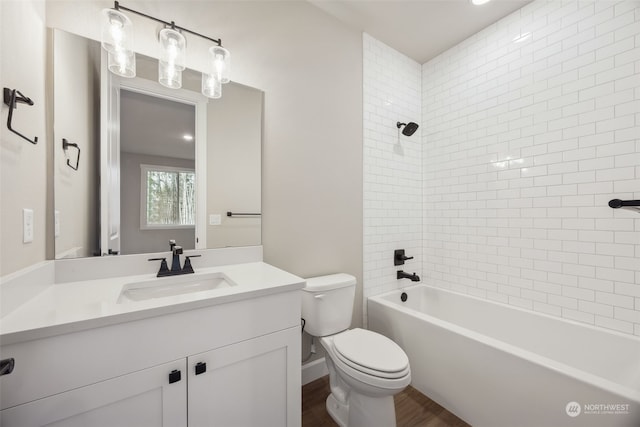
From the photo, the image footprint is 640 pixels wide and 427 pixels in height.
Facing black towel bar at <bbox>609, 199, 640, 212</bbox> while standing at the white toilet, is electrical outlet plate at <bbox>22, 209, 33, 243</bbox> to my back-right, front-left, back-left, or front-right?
back-right

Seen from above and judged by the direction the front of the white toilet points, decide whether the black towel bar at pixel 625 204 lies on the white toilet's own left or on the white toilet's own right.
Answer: on the white toilet's own left

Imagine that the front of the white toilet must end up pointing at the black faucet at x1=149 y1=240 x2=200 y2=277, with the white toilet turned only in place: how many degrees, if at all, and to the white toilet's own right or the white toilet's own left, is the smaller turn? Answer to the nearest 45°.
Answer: approximately 135° to the white toilet's own right

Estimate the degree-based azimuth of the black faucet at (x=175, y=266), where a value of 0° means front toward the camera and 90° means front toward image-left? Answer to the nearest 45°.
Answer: approximately 315°

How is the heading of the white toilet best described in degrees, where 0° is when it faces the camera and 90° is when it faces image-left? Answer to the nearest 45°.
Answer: approximately 315°

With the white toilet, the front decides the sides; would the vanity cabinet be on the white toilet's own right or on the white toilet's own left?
on the white toilet's own right

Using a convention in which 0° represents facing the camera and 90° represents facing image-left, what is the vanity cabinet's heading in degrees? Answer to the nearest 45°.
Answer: approximately 315°
